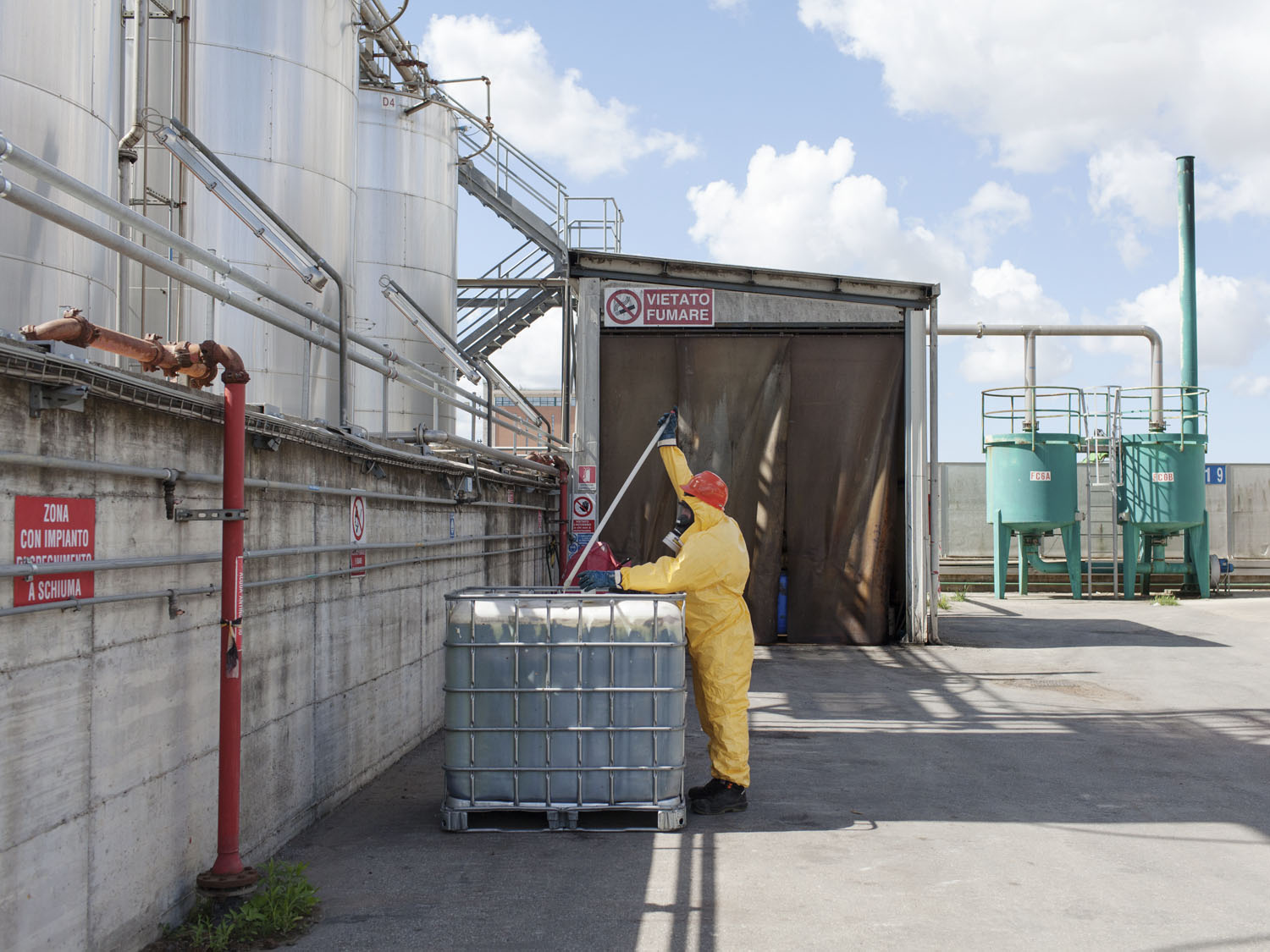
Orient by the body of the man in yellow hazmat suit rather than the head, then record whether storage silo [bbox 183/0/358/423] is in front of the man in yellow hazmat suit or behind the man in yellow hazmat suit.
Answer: in front

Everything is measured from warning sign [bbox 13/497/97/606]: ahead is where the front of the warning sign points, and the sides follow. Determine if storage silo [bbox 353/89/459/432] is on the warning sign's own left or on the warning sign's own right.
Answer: on the warning sign's own left

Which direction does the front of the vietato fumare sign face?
toward the camera

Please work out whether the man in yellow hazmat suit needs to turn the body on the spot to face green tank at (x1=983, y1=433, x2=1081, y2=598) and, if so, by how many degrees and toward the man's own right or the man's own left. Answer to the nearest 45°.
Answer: approximately 135° to the man's own right

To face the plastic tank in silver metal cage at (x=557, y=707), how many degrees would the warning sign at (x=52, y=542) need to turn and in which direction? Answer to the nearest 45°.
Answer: approximately 90° to its left

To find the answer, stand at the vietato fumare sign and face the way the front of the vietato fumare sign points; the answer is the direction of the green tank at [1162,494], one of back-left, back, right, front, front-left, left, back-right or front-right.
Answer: back-left

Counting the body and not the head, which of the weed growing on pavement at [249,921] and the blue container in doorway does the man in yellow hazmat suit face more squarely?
the weed growing on pavement

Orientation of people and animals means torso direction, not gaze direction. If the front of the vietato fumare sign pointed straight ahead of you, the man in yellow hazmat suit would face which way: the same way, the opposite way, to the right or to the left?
to the right

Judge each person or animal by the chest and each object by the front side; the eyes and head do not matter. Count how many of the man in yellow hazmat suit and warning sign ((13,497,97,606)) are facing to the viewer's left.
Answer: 1

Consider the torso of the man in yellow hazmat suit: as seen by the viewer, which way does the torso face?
to the viewer's left

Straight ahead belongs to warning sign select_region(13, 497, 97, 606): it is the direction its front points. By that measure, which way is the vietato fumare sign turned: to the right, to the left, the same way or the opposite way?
to the right

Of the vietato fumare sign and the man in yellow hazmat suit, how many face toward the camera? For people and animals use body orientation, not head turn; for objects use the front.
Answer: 1

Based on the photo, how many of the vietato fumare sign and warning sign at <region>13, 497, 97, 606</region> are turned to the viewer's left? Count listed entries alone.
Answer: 0
